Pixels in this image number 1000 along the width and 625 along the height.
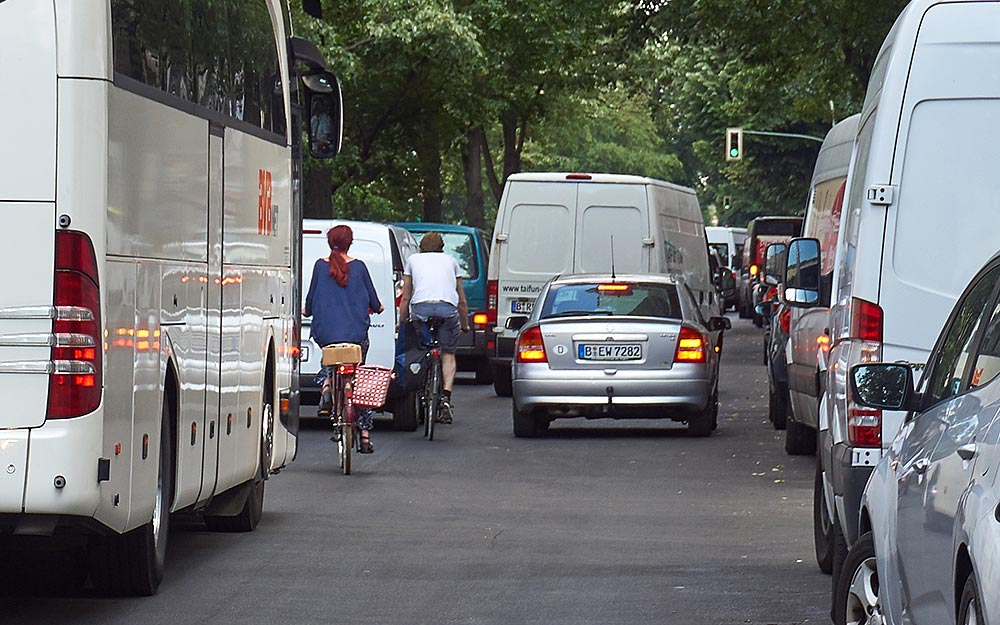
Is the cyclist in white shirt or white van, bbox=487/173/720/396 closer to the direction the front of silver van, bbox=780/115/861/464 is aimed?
the white van

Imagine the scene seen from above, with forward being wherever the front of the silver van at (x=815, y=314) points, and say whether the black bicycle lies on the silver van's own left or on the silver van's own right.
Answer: on the silver van's own left

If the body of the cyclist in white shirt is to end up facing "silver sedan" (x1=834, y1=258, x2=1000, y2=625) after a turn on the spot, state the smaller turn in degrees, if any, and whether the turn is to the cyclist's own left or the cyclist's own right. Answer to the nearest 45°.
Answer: approximately 180°

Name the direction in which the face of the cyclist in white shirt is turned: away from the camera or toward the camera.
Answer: away from the camera

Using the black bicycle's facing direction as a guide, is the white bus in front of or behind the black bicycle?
behind

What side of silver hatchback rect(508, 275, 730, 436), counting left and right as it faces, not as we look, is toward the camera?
back

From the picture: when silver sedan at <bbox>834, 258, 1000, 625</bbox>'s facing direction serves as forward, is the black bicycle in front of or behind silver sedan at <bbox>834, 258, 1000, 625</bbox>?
in front

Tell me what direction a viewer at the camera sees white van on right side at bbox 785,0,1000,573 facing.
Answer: facing away from the viewer

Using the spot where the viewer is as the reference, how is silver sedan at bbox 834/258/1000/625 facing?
facing away from the viewer and to the left of the viewer

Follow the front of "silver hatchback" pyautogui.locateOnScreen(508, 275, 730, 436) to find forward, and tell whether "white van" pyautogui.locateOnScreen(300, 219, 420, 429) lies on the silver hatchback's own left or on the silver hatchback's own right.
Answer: on the silver hatchback's own left

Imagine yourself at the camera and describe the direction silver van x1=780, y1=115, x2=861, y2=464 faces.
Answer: facing away from the viewer

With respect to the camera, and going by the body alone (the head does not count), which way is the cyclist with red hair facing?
away from the camera

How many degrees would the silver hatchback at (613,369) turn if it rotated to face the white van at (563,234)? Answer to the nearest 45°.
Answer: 0° — it already faces it

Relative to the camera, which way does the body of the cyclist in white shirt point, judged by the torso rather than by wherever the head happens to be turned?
away from the camera

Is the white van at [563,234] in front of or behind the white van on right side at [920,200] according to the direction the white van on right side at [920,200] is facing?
in front
